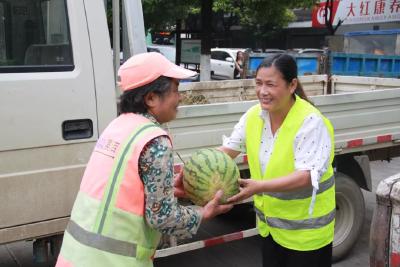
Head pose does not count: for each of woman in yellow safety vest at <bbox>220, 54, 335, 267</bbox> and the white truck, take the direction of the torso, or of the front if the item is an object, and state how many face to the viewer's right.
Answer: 0

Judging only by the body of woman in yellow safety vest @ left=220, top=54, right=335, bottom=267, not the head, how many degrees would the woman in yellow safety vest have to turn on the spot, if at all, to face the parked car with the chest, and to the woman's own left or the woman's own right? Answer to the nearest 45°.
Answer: approximately 135° to the woman's own right

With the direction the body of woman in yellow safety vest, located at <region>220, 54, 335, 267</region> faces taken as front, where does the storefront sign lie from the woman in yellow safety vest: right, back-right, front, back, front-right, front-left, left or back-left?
back-right

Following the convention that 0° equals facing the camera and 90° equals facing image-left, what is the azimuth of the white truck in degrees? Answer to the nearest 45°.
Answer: approximately 45°

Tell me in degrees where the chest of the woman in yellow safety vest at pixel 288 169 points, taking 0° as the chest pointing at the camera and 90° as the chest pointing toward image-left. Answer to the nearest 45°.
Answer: approximately 45°

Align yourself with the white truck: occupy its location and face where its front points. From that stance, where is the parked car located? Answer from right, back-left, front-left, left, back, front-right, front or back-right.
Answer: back-right

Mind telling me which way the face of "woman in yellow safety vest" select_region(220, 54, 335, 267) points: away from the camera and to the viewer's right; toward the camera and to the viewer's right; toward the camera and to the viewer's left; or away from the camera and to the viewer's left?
toward the camera and to the viewer's left

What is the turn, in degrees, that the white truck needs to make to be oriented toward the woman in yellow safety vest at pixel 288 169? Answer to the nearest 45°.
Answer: approximately 135° to its left
